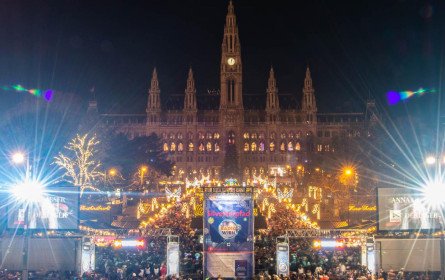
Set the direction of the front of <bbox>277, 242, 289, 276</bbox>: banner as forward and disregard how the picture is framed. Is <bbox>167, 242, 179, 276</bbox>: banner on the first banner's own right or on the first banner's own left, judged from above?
on the first banner's own right

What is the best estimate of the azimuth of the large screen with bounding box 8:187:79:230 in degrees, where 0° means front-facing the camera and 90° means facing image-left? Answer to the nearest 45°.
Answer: approximately 0°

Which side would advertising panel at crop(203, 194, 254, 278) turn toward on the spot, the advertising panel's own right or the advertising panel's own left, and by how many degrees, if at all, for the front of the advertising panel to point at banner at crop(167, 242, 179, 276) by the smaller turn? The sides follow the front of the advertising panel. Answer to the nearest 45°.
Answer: approximately 90° to the advertising panel's own right

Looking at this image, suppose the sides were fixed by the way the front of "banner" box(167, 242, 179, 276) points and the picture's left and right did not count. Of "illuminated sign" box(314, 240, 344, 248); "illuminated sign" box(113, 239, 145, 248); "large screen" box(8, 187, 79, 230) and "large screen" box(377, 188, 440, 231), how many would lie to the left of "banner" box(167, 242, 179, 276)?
2

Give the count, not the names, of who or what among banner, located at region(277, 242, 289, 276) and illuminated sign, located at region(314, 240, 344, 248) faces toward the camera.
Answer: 2

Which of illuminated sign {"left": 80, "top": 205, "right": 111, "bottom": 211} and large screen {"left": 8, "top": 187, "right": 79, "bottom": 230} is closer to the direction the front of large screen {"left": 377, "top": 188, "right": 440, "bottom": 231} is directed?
the large screen
